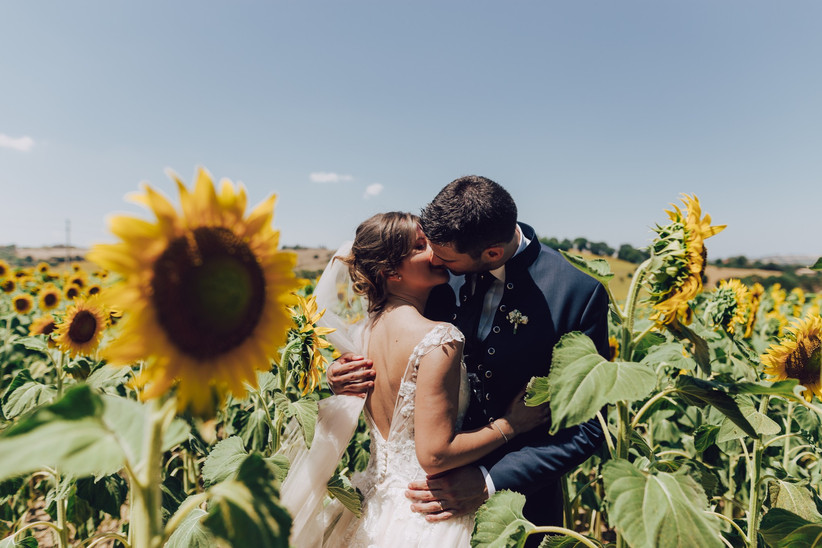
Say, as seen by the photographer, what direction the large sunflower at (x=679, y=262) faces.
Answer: facing to the right of the viewer

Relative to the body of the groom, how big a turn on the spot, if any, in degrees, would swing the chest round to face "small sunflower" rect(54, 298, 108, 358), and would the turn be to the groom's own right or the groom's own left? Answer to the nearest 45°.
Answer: approximately 45° to the groom's own right

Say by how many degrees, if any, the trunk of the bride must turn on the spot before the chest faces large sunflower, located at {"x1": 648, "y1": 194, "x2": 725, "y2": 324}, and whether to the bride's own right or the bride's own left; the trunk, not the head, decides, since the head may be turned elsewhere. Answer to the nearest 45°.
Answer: approximately 90° to the bride's own right

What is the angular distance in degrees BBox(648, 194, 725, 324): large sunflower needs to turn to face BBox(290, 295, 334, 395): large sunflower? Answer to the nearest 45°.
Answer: approximately 180°

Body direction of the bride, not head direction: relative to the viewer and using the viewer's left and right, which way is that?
facing away from the viewer and to the right of the viewer

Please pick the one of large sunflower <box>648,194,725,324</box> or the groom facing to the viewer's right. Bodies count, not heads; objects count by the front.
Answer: the large sunflower

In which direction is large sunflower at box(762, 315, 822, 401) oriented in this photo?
toward the camera

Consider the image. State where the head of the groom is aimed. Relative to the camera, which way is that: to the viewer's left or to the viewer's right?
to the viewer's left

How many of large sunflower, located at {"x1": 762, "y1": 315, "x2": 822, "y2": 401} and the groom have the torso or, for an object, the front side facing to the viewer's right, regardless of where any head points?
0

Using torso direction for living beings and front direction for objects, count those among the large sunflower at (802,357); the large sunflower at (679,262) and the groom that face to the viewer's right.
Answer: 1
